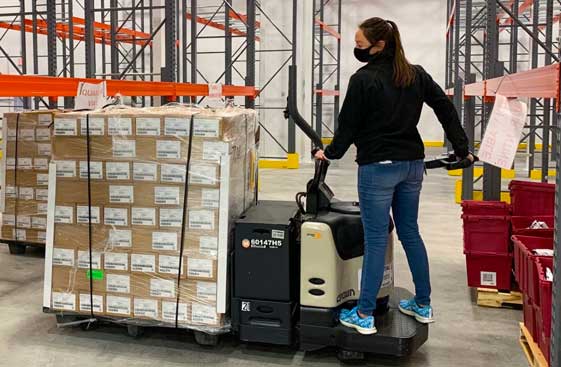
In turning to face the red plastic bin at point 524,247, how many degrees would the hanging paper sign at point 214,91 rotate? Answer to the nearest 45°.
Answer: approximately 45° to its left

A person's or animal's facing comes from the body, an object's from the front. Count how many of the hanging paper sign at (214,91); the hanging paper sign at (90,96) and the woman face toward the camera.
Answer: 2

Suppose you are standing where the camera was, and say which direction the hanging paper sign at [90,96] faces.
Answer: facing the viewer

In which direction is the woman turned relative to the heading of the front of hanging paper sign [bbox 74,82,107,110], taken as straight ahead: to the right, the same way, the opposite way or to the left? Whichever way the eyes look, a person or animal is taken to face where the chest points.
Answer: the opposite way

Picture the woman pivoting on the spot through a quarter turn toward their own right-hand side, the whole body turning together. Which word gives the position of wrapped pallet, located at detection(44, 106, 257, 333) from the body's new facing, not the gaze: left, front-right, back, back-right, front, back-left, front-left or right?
back-left

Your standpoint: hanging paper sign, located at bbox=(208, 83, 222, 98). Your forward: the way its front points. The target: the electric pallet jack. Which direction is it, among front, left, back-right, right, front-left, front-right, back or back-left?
front

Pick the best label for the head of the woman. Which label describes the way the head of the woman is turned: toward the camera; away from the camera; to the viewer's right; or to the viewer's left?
to the viewer's left

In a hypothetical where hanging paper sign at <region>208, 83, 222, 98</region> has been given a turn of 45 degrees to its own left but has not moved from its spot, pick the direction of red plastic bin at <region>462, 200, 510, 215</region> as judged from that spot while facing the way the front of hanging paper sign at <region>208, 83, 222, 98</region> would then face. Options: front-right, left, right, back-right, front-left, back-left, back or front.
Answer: front

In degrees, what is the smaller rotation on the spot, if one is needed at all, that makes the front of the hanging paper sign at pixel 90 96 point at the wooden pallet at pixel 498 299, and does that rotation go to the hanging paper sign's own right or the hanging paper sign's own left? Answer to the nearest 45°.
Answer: approximately 90° to the hanging paper sign's own left

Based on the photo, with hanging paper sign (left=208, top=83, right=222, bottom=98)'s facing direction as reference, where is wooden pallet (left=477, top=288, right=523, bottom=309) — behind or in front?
in front

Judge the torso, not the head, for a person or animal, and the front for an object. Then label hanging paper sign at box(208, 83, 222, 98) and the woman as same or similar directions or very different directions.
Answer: very different directions

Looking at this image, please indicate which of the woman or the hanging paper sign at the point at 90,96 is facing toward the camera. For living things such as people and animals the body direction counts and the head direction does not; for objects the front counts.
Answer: the hanging paper sign

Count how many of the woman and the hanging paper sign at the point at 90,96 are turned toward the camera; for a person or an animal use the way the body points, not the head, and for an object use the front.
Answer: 1

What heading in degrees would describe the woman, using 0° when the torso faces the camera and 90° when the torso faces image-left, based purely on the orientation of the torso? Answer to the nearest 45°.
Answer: approximately 135°

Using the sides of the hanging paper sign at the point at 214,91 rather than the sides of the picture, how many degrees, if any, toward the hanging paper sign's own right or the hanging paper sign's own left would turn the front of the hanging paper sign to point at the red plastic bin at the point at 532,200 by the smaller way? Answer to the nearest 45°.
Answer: approximately 45° to the hanging paper sign's own left
